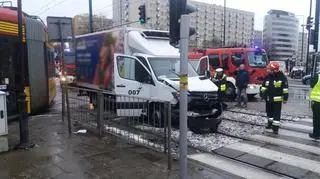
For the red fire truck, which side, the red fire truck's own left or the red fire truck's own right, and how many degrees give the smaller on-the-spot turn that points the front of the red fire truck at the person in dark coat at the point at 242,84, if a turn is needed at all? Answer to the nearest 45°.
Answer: approximately 45° to the red fire truck's own right

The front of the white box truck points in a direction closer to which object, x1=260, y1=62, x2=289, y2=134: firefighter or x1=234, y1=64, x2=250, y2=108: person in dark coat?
the firefighter

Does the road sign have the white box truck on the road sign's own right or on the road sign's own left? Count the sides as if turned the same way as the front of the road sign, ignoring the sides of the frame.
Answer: on the road sign's own right

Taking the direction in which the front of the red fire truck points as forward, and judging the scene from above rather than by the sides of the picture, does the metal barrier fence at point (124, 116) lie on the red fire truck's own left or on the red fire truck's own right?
on the red fire truck's own right
